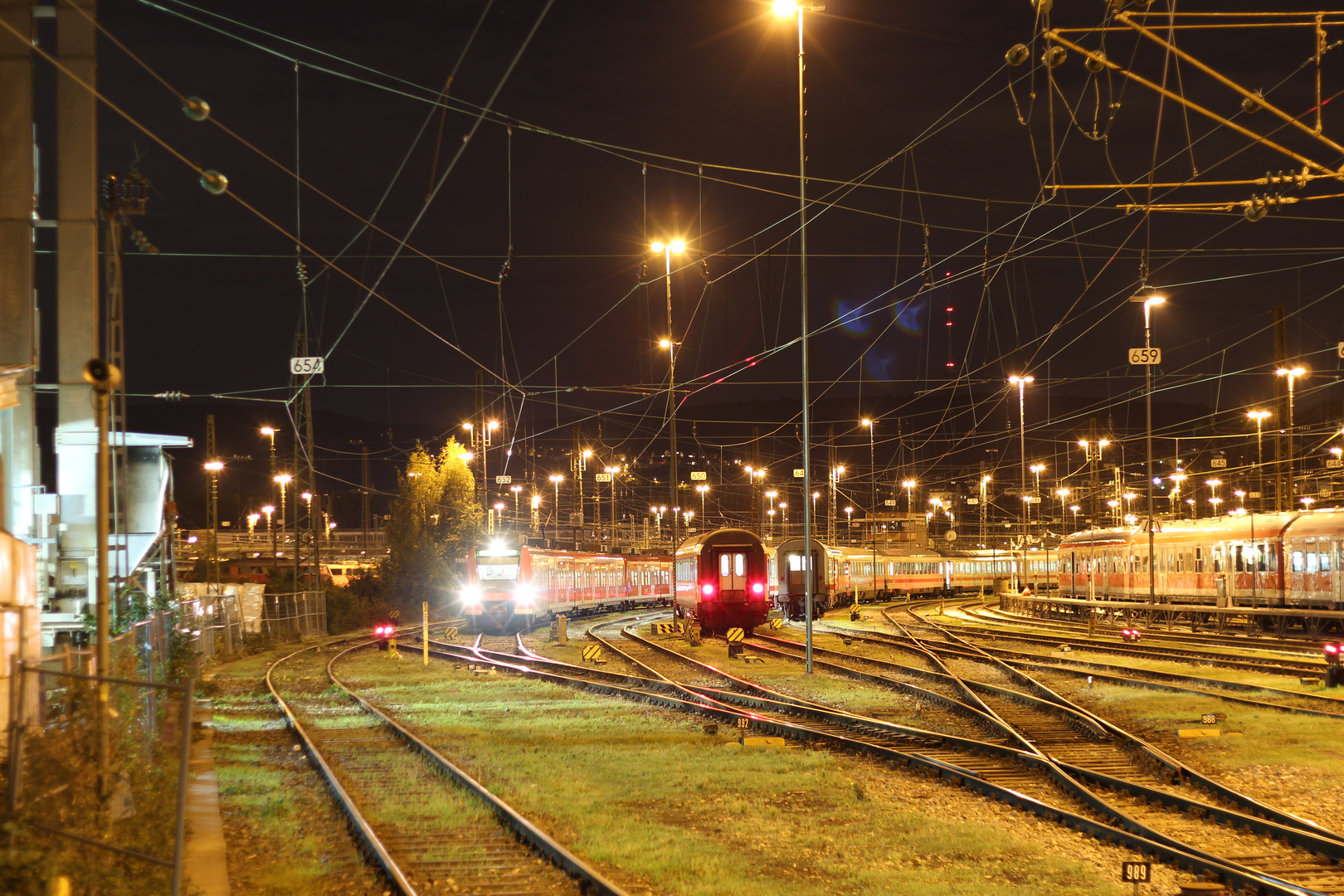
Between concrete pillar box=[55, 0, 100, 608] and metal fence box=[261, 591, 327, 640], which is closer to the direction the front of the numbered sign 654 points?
the concrete pillar

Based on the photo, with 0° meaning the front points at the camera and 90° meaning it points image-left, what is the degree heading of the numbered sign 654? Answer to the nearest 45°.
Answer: approximately 0°

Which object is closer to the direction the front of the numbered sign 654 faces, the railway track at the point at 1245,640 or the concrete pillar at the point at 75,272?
the concrete pillar

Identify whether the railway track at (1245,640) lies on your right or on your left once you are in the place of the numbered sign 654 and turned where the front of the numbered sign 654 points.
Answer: on your left

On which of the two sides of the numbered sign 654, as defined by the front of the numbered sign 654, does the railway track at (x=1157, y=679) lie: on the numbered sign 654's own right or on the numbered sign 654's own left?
on the numbered sign 654's own left
